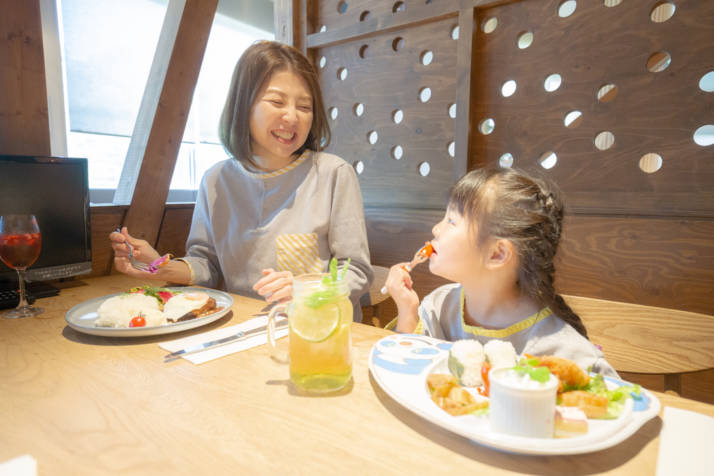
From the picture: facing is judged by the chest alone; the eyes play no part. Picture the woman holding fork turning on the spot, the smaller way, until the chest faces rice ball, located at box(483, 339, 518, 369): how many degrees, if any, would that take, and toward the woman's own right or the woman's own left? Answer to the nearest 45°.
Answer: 0° — they already face it

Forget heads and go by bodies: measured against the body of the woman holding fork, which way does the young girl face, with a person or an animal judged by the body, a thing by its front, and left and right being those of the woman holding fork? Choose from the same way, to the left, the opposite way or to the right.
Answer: to the right

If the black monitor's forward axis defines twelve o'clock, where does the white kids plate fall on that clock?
The white kids plate is roughly at 1 o'clock from the black monitor.

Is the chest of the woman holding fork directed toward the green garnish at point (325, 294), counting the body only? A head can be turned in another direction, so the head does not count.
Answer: yes

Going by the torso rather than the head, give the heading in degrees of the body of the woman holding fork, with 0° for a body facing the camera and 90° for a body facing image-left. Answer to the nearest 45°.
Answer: approximately 0°
